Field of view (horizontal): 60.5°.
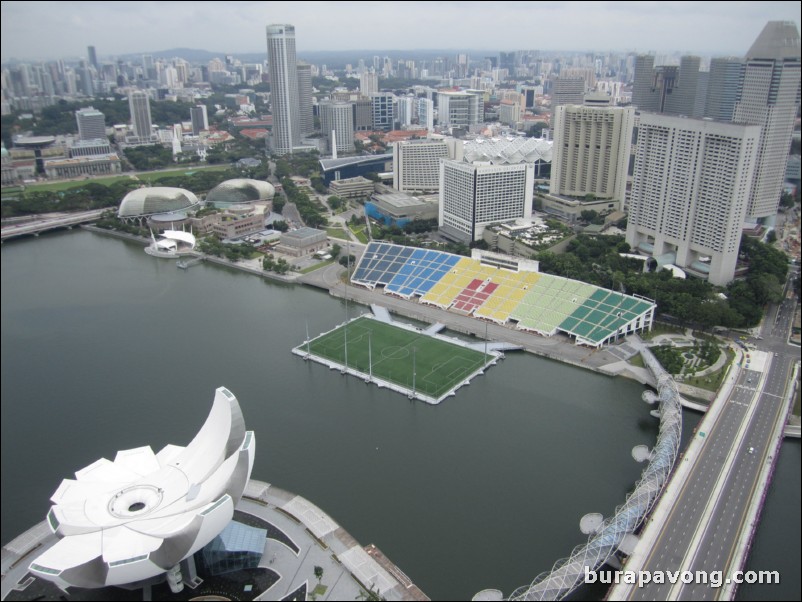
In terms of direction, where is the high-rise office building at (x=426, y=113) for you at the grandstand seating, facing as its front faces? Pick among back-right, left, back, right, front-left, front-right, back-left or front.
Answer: back-right

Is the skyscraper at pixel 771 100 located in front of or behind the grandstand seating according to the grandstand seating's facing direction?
behind

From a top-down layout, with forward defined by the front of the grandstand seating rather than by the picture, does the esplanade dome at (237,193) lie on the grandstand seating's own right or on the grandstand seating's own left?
on the grandstand seating's own right

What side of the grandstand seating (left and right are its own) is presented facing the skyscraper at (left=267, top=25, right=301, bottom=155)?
right

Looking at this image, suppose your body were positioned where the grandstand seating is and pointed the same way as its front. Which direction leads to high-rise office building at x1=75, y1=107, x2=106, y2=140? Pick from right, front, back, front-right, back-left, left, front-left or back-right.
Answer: right

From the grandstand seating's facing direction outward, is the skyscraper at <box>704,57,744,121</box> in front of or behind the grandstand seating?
behind

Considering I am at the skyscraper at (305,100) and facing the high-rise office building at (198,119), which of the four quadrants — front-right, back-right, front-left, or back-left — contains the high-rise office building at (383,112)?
back-right

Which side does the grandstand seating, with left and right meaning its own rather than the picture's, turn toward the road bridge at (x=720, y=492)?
left

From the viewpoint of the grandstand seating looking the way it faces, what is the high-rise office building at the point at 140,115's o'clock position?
The high-rise office building is roughly at 3 o'clock from the grandstand seating.

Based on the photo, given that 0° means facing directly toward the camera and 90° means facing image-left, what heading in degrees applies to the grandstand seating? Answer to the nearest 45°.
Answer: approximately 45°

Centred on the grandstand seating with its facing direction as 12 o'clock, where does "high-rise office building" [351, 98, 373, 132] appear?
The high-rise office building is roughly at 4 o'clock from the grandstand seating.

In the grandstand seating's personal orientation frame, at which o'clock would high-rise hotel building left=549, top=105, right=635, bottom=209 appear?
The high-rise hotel building is roughly at 5 o'clock from the grandstand seating.

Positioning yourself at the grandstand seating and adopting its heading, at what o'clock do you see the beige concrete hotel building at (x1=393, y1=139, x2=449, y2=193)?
The beige concrete hotel building is roughly at 4 o'clock from the grandstand seating.
